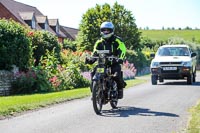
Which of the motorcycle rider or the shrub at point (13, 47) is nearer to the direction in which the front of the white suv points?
the motorcycle rider

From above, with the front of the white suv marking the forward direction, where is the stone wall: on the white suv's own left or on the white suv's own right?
on the white suv's own right

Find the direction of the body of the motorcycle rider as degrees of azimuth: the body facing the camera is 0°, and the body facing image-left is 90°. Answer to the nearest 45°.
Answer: approximately 0°

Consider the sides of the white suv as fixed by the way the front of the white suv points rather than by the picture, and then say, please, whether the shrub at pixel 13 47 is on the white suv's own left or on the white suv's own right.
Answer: on the white suv's own right

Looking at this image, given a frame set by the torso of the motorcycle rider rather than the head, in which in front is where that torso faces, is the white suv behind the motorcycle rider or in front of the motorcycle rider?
behind

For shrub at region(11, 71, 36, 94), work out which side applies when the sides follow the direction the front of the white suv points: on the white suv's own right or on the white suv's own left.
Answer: on the white suv's own right

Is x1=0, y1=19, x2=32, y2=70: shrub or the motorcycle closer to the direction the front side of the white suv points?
the motorcycle

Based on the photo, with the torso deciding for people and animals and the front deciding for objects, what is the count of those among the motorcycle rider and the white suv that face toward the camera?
2
